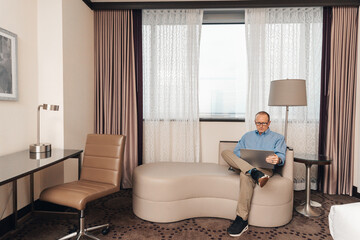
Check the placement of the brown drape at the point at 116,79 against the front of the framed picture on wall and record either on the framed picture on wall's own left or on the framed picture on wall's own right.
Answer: on the framed picture on wall's own left

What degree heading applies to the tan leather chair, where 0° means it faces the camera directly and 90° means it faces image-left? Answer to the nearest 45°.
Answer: approximately 45°

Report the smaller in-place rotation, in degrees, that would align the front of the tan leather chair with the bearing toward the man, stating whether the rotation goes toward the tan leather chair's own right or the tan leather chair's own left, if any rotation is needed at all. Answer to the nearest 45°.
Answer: approximately 135° to the tan leather chair's own left

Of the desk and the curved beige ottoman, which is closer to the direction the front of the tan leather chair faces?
the desk

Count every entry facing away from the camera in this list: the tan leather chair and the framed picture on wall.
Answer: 0

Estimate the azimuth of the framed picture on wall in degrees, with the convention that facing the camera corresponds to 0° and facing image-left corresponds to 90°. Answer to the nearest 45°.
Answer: approximately 315°
